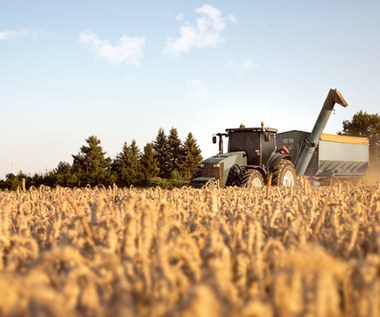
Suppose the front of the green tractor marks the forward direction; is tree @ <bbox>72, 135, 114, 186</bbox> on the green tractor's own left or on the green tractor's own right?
on the green tractor's own right

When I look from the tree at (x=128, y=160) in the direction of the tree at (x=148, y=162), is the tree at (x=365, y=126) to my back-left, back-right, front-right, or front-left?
front-right

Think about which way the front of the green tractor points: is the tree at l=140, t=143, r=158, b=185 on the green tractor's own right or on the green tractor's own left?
on the green tractor's own right

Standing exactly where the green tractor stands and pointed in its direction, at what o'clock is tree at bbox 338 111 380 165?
The tree is roughly at 5 o'clock from the green tractor.

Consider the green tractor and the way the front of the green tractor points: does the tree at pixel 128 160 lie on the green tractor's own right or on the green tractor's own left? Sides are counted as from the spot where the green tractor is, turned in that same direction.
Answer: on the green tractor's own right
